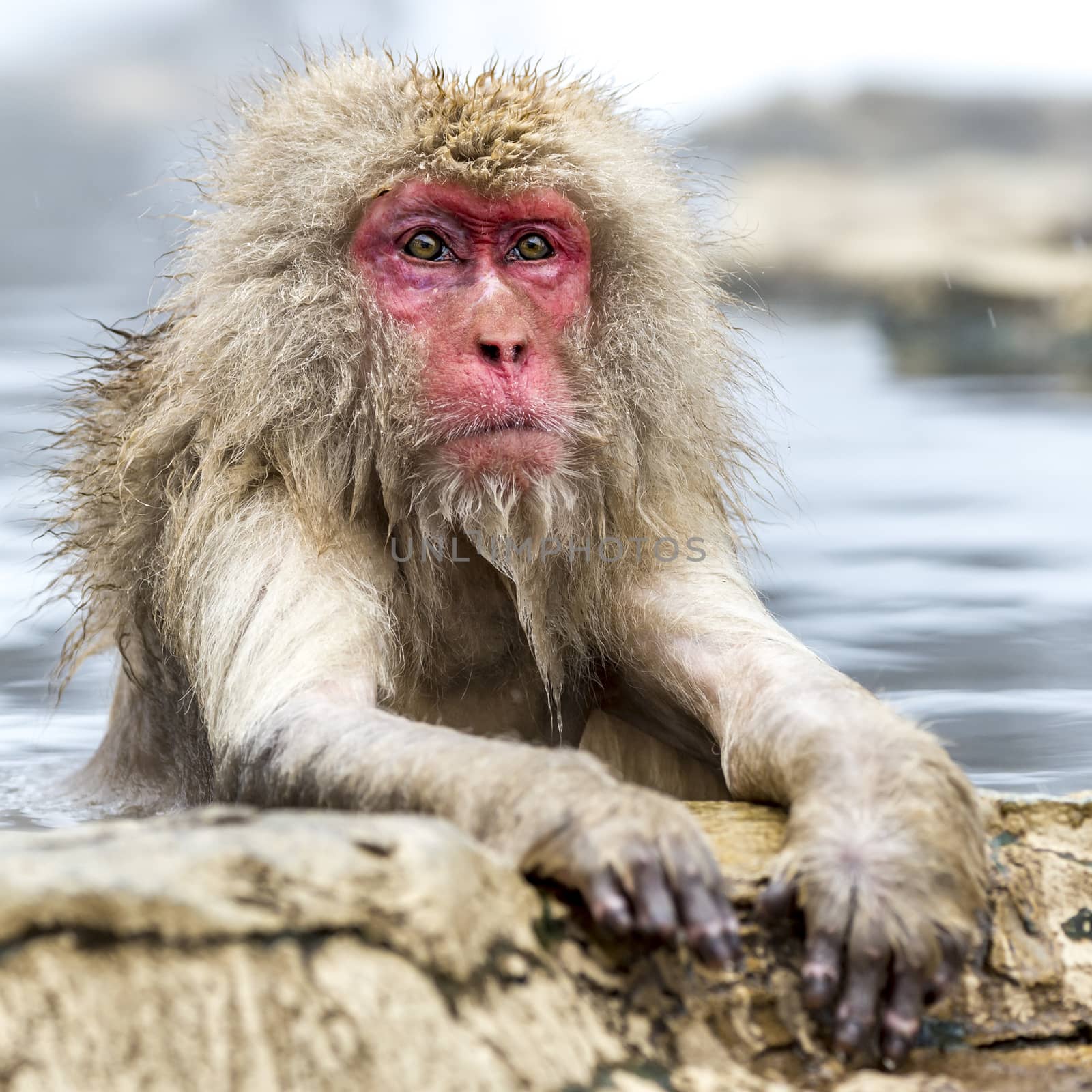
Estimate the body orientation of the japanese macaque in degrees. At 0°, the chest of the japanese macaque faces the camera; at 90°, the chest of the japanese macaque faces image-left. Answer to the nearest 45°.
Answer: approximately 315°
